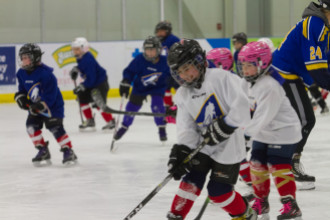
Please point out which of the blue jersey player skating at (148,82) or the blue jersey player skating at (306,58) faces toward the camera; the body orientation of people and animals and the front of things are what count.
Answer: the blue jersey player skating at (148,82)

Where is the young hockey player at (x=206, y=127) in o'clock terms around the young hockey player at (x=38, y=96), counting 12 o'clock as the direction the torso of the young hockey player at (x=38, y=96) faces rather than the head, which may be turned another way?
the young hockey player at (x=206, y=127) is roughly at 10 o'clock from the young hockey player at (x=38, y=96).

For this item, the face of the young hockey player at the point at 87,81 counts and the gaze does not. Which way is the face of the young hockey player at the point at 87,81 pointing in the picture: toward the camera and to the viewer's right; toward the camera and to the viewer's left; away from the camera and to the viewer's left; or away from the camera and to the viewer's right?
toward the camera and to the viewer's left

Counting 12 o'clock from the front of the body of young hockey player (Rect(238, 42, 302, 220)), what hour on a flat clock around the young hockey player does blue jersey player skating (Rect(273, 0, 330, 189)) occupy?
The blue jersey player skating is roughly at 5 o'clock from the young hockey player.

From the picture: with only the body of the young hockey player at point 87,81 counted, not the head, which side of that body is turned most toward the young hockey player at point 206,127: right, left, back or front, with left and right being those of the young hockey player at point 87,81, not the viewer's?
left

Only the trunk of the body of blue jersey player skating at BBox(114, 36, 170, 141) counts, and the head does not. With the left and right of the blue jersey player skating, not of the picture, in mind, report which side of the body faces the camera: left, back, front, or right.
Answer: front

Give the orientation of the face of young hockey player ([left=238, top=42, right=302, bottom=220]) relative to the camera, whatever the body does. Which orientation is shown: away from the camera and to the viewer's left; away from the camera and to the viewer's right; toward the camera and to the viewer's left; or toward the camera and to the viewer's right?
toward the camera and to the viewer's left

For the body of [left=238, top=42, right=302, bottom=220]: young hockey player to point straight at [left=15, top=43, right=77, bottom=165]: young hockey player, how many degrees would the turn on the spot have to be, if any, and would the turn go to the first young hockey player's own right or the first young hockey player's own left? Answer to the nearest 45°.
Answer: approximately 90° to the first young hockey player's own right

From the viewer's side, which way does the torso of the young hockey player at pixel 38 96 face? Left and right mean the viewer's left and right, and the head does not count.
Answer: facing the viewer and to the left of the viewer

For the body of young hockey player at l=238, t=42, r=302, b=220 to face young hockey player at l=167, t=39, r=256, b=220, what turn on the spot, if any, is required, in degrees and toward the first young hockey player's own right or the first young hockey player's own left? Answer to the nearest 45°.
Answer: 0° — they already face them
